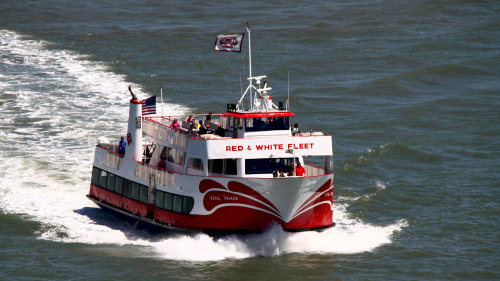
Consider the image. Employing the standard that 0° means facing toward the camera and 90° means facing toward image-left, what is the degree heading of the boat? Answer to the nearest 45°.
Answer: approximately 315°
